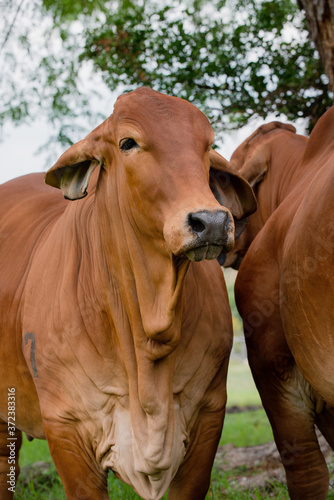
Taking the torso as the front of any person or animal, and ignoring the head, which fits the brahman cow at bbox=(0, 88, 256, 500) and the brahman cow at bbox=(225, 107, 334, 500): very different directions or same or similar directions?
very different directions

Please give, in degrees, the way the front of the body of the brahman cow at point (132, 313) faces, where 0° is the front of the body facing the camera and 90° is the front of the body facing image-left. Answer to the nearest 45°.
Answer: approximately 315°

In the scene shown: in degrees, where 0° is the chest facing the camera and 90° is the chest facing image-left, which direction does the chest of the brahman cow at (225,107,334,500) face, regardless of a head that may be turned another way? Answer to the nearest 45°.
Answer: approximately 135°

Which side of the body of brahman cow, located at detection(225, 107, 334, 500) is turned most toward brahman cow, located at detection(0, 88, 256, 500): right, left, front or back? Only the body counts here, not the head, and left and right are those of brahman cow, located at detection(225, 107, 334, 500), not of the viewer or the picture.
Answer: left
